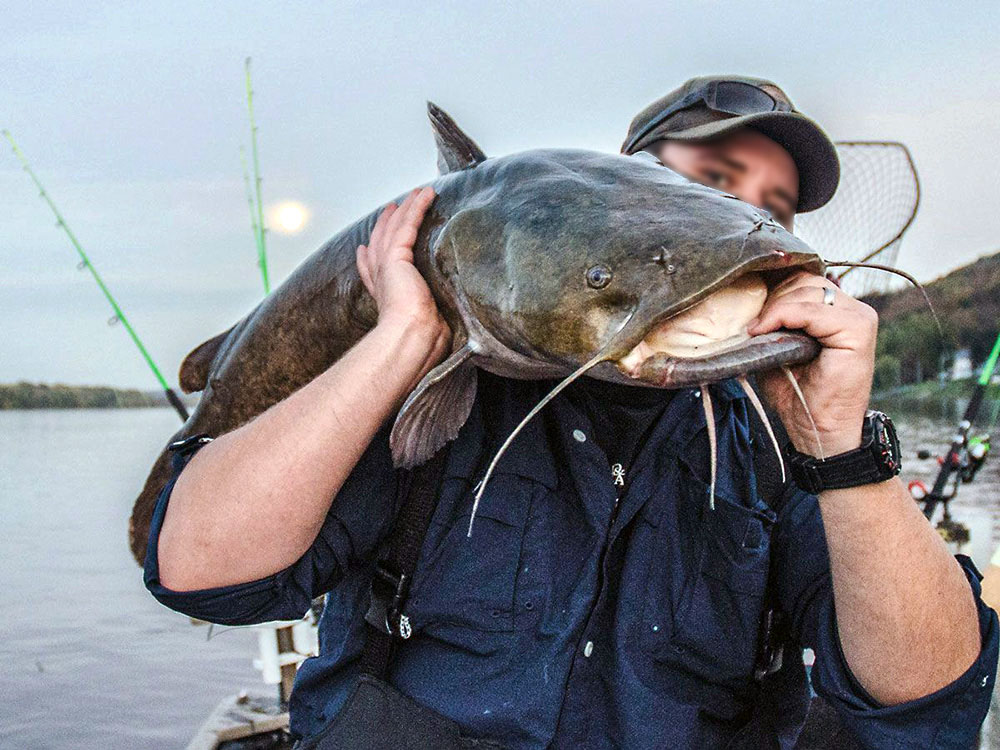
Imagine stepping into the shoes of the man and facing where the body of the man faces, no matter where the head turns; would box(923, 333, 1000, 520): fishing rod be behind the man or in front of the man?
behind

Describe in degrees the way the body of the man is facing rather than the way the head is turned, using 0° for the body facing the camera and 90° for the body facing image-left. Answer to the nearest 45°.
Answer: approximately 0°
